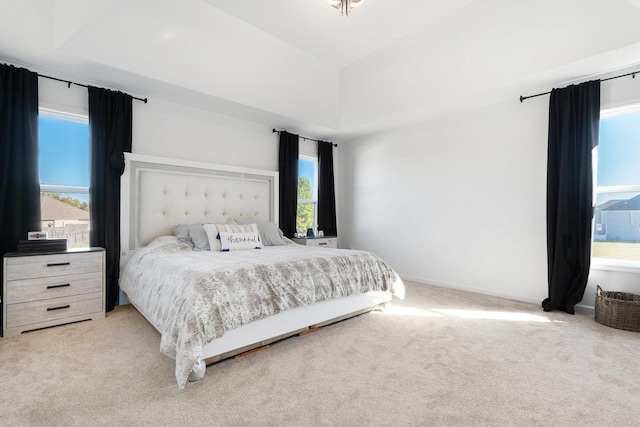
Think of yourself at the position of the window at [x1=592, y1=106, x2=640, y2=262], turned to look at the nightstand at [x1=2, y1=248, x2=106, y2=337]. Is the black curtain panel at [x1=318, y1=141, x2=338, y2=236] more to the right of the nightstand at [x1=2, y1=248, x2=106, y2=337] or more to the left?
right

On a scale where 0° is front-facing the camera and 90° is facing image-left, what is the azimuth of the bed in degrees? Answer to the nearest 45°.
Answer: approximately 315°

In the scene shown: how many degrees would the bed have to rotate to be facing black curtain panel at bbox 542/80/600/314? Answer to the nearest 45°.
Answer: approximately 45° to its left

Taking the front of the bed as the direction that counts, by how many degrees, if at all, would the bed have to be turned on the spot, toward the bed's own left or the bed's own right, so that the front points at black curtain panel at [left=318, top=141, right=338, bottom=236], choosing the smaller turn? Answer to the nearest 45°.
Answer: approximately 90° to the bed's own left

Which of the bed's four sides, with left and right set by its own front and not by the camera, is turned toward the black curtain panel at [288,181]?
left

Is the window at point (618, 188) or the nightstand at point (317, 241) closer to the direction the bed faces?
the window

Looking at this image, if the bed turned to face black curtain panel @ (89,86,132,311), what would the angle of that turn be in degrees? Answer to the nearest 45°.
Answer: approximately 180°

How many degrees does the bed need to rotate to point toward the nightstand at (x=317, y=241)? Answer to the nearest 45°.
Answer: approximately 90° to its left
